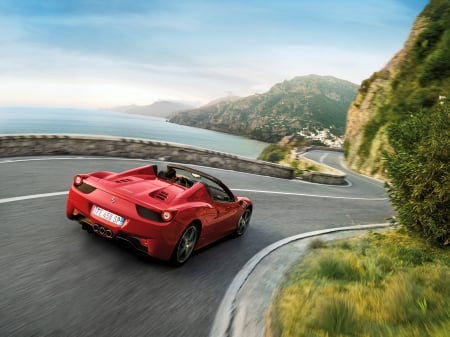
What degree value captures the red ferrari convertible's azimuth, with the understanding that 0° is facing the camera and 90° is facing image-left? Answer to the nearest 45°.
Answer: approximately 225°
